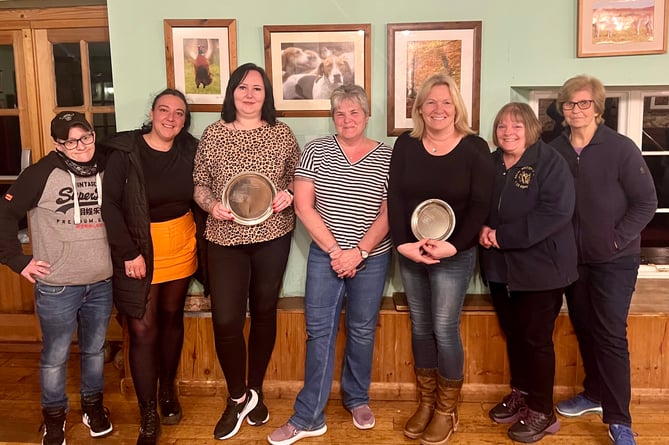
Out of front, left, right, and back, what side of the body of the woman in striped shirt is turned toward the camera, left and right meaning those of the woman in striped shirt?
front

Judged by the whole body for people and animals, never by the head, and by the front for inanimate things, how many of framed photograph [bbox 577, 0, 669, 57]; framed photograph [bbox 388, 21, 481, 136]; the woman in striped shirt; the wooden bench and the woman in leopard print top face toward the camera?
5

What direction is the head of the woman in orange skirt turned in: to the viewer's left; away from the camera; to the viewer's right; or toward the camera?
toward the camera

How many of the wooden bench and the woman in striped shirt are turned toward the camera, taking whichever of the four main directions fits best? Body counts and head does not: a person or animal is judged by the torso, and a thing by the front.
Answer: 2

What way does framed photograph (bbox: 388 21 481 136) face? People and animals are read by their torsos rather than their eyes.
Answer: toward the camera

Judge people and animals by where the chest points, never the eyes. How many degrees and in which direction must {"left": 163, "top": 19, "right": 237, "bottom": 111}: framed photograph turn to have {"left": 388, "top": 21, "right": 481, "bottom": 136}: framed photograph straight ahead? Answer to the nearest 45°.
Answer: approximately 90° to its left

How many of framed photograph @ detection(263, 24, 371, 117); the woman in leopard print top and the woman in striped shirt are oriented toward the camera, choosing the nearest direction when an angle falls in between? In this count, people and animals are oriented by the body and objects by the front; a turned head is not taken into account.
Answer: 3

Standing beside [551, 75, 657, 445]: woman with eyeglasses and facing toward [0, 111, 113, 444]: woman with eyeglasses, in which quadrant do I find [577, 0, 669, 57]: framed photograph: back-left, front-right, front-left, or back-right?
back-right

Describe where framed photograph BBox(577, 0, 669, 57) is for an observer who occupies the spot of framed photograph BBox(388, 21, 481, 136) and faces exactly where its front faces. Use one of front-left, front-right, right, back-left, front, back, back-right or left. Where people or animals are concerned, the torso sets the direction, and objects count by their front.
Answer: left

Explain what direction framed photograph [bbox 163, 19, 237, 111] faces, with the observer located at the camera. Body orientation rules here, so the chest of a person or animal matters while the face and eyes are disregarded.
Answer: facing the viewer

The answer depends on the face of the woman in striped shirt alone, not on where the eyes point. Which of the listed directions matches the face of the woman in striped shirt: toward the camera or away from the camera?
toward the camera

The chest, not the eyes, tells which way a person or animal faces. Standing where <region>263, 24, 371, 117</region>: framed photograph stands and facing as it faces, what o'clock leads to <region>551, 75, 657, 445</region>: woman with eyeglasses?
The woman with eyeglasses is roughly at 10 o'clock from the framed photograph.

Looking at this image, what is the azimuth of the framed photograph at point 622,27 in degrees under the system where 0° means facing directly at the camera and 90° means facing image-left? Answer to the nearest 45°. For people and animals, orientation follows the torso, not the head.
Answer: approximately 0°
